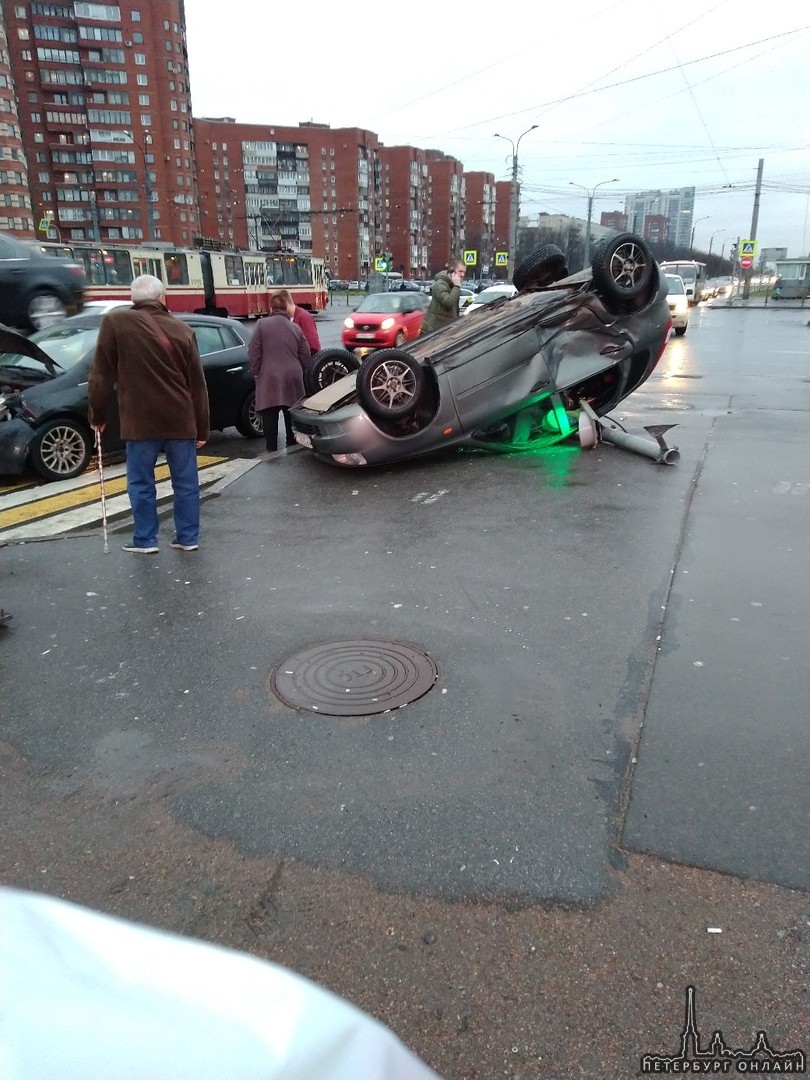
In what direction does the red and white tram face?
to the viewer's right

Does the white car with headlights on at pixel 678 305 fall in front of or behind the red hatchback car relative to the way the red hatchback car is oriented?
behind

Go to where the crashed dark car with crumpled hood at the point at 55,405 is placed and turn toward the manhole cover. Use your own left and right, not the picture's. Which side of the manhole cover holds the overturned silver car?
left

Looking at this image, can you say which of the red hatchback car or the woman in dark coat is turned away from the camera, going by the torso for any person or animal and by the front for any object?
the woman in dark coat

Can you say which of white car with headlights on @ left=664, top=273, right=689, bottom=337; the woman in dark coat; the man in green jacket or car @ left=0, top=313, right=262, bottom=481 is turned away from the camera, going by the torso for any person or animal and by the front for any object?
the woman in dark coat

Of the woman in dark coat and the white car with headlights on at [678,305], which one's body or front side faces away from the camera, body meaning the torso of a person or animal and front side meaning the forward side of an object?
the woman in dark coat

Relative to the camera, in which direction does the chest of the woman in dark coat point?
away from the camera

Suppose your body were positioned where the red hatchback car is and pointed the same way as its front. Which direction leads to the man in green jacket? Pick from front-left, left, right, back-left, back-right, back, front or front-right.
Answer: front-left

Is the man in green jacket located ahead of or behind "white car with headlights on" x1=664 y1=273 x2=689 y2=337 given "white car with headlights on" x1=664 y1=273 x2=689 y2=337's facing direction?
ahead

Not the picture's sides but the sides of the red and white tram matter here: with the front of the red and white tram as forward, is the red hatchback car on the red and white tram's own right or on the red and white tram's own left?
on the red and white tram's own right

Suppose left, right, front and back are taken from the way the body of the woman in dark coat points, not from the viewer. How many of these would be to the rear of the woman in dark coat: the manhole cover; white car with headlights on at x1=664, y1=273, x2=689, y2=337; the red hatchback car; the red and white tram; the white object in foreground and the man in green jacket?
2

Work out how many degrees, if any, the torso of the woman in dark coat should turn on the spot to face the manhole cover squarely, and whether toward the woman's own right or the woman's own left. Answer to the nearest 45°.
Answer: approximately 180°

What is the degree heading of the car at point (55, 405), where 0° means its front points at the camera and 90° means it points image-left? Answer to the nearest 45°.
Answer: approximately 45°

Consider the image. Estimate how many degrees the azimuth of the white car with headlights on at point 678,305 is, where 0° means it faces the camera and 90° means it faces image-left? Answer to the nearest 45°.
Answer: approximately 0°

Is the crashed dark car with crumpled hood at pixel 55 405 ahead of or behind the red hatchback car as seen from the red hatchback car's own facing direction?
ahead
